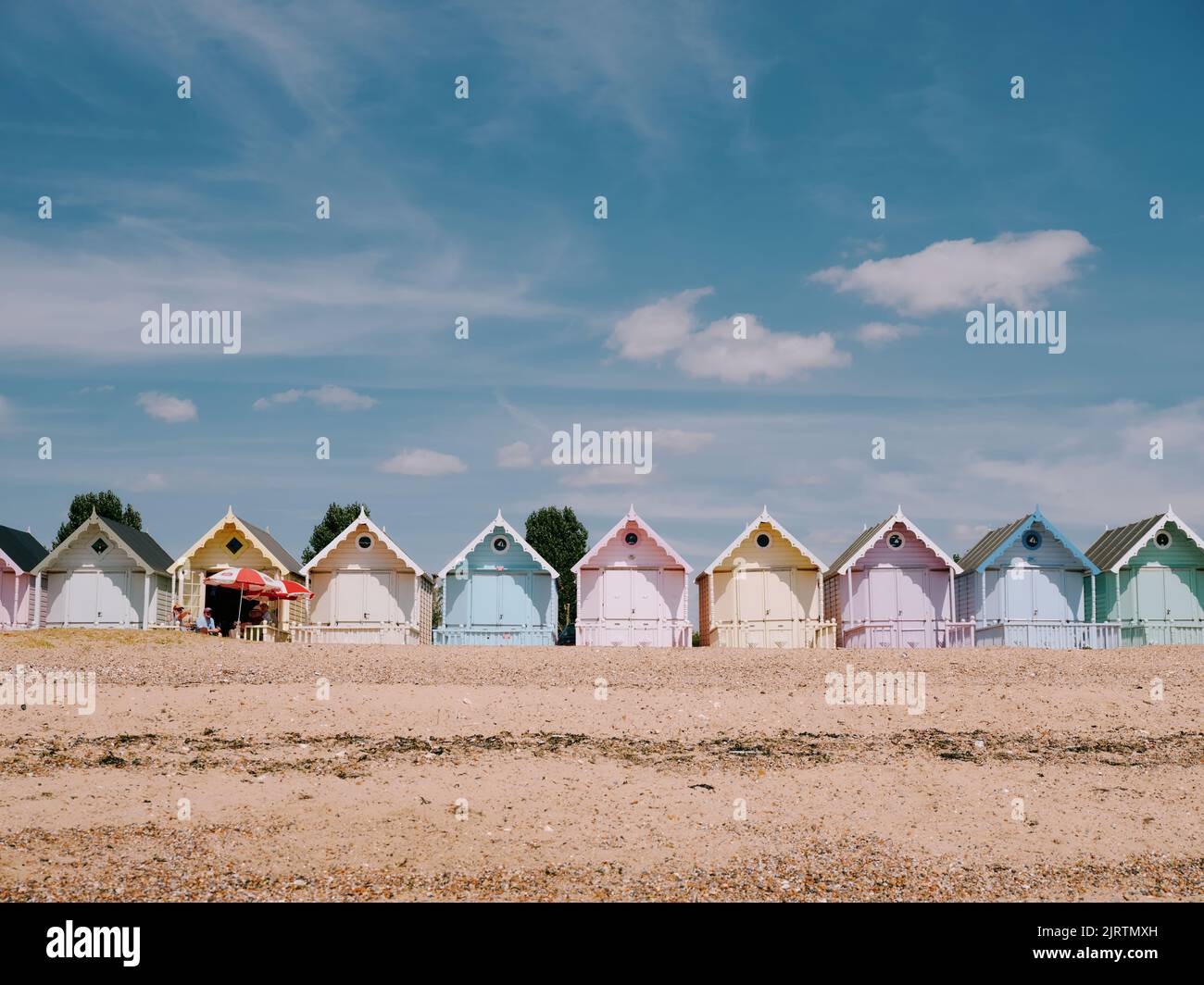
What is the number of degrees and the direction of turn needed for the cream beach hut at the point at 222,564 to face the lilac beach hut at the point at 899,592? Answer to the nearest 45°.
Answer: approximately 90° to its left

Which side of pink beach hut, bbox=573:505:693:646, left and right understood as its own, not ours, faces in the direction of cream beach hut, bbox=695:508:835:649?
left

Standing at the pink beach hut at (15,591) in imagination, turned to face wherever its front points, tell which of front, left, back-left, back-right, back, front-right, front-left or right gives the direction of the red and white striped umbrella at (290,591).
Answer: left

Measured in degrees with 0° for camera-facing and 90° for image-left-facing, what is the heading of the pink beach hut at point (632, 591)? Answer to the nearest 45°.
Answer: approximately 0°

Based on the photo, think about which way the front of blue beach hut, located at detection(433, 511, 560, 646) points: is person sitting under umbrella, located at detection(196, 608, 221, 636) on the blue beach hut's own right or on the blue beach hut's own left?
on the blue beach hut's own right

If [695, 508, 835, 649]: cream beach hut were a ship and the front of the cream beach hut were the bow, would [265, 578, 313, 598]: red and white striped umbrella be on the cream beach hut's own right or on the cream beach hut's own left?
on the cream beach hut's own right

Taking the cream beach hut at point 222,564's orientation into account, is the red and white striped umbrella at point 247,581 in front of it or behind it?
in front

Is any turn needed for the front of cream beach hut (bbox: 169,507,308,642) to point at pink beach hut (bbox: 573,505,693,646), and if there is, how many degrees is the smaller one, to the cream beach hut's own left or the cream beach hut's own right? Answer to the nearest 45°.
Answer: approximately 45° to the cream beach hut's own left
